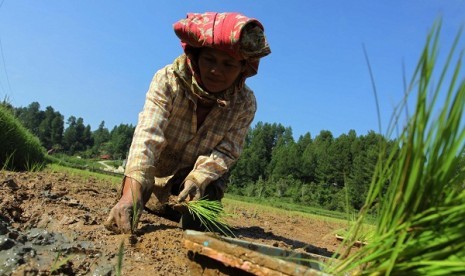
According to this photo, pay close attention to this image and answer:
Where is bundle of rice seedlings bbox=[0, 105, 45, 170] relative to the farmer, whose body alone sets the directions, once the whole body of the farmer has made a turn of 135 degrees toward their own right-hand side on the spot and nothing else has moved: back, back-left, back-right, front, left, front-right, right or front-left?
front

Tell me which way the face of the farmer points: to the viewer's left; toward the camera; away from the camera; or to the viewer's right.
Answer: toward the camera

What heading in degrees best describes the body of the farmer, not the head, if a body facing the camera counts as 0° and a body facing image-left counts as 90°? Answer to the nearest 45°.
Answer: approximately 0°
